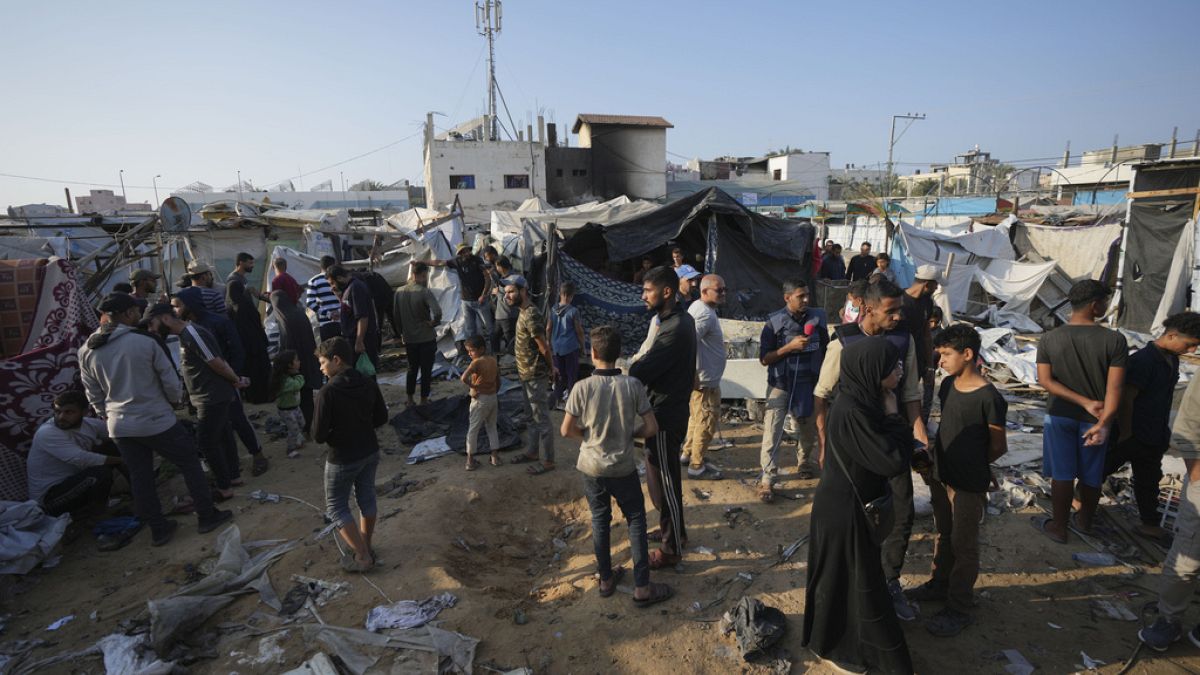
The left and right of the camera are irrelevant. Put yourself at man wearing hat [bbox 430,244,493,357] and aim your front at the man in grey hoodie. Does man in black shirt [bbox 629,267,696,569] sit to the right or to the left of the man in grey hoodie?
left

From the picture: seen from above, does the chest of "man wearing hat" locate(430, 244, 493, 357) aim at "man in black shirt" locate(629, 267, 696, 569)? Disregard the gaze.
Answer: no
